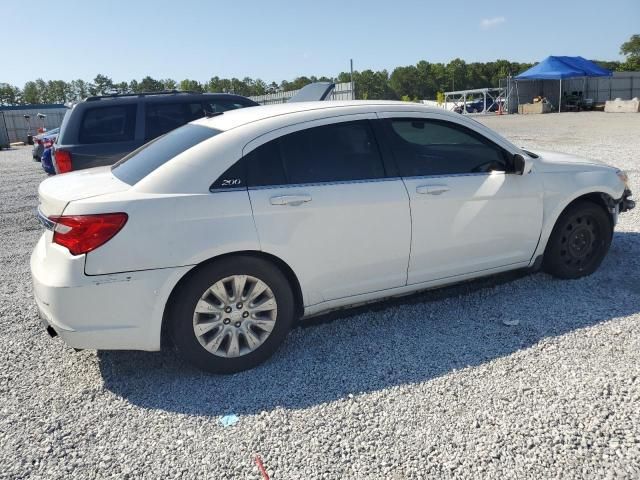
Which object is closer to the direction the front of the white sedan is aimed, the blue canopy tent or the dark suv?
the blue canopy tent

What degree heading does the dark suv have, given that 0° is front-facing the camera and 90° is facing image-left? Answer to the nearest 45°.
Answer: approximately 270°

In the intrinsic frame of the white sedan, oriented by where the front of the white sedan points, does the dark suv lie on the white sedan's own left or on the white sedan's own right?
on the white sedan's own left

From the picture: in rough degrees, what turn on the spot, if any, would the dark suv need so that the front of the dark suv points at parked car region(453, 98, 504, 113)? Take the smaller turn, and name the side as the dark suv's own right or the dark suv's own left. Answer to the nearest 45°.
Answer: approximately 45° to the dark suv's own left

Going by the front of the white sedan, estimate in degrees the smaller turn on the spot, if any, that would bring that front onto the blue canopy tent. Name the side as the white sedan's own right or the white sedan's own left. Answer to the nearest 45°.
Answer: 0° — it already faces it

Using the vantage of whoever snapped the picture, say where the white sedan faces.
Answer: facing away from the viewer and to the right of the viewer

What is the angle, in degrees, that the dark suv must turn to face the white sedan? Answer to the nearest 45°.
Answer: approximately 90° to its right
